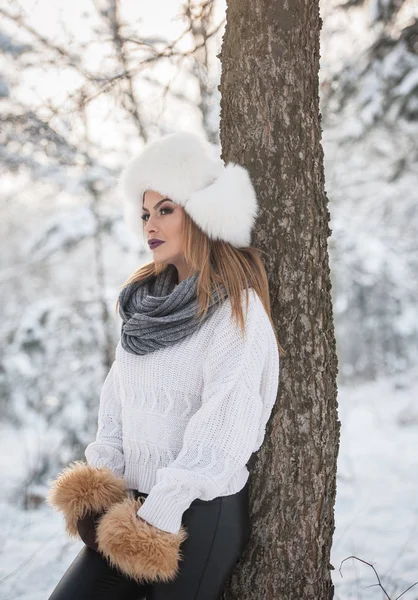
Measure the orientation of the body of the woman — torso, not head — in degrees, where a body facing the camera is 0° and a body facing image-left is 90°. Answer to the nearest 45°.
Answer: approximately 45°

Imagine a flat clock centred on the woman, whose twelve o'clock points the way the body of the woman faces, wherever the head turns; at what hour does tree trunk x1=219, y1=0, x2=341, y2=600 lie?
The tree trunk is roughly at 7 o'clock from the woman.
